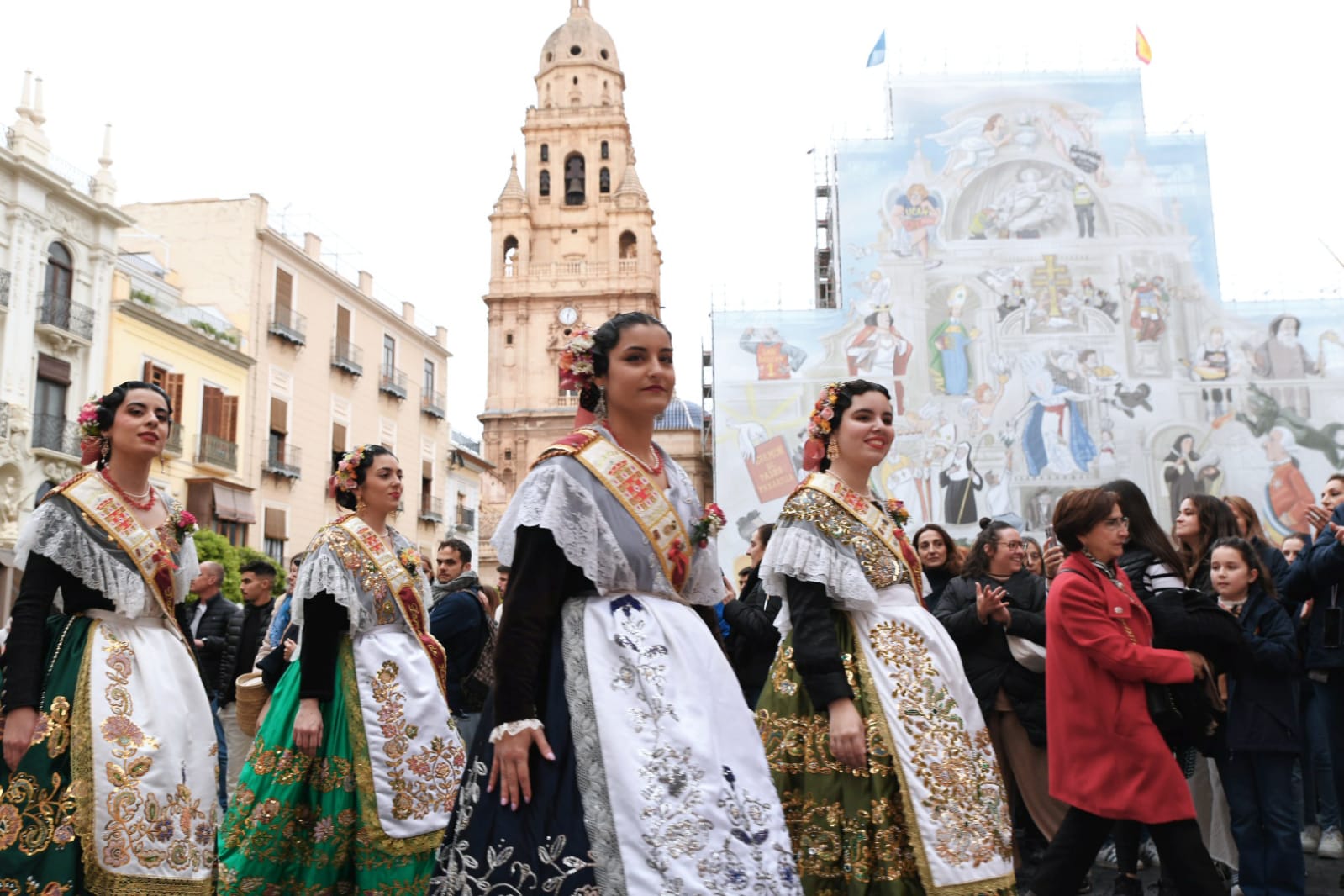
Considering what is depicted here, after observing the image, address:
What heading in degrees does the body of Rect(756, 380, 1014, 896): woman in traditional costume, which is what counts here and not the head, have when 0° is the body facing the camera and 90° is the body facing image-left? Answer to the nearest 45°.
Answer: approximately 315°

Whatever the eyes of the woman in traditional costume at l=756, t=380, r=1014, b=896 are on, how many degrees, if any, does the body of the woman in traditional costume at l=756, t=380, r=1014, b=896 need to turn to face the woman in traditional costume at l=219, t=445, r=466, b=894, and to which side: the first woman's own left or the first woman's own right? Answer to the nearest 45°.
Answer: approximately 135° to the first woman's own right

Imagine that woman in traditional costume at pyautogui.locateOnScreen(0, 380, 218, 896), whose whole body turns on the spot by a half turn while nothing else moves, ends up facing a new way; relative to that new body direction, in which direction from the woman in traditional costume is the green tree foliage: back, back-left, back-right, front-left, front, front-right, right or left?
front-right

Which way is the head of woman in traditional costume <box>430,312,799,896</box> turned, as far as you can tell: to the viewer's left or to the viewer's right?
to the viewer's right

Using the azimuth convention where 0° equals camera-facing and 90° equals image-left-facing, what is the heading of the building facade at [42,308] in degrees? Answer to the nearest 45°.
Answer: approximately 315°

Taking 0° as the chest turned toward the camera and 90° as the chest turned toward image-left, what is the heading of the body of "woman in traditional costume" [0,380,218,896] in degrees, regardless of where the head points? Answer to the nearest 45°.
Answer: approximately 315°

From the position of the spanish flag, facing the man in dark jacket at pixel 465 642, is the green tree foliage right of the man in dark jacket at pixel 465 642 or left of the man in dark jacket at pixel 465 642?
right

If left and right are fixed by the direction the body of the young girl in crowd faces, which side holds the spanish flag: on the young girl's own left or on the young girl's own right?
on the young girl's own right

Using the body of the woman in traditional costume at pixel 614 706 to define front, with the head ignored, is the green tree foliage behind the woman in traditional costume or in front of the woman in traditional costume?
behind

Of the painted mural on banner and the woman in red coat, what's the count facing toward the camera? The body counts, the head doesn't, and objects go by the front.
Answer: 1

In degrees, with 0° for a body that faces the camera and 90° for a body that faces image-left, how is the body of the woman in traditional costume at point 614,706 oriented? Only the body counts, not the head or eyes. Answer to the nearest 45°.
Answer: approximately 315°

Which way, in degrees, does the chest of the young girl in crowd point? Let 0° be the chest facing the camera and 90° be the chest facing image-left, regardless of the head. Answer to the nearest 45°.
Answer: approximately 45°

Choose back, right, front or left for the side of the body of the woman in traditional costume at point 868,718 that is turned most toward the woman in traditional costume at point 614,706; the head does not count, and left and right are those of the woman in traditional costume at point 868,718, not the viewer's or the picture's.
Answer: right
